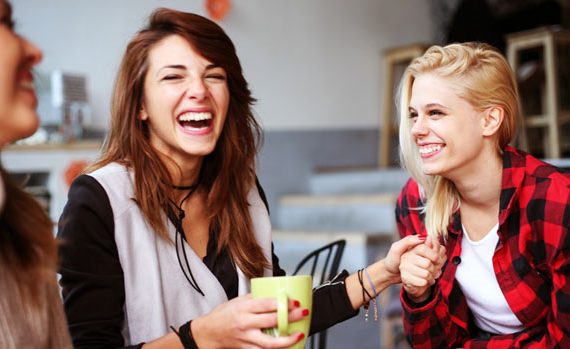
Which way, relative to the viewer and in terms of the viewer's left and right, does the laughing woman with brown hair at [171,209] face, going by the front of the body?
facing the viewer and to the right of the viewer

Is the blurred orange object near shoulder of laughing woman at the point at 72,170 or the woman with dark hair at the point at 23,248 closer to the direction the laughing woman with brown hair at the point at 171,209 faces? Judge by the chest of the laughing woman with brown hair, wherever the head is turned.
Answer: the woman with dark hair

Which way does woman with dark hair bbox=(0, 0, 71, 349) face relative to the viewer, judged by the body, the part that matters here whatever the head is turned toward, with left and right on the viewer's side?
facing to the right of the viewer

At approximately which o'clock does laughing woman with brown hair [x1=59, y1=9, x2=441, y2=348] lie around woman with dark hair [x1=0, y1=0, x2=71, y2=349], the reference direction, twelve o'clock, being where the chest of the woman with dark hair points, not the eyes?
The laughing woman with brown hair is roughly at 10 o'clock from the woman with dark hair.

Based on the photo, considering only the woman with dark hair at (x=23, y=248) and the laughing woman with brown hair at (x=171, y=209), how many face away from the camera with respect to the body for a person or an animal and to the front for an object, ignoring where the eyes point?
0

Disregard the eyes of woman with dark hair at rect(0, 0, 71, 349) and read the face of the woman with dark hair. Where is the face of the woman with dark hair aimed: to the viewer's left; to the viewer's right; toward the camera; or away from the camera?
to the viewer's right

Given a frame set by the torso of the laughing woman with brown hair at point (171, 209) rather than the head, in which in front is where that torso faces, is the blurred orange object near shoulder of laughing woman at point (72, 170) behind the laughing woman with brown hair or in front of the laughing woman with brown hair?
behind

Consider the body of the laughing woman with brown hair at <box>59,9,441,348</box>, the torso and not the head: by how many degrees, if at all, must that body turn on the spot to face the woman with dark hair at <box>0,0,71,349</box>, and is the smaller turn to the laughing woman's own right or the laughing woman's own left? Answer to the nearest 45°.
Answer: approximately 45° to the laughing woman's own right

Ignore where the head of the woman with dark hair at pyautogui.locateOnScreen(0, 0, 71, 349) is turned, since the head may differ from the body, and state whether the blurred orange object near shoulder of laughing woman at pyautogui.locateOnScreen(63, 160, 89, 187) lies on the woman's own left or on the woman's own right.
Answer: on the woman's own left
